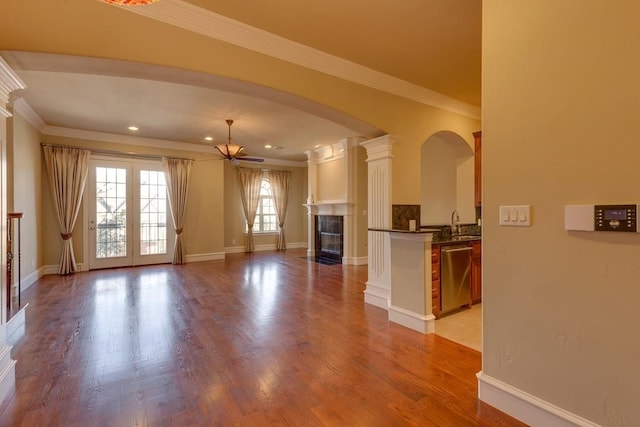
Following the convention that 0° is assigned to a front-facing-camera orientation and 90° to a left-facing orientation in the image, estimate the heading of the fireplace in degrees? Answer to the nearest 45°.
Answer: approximately 45°

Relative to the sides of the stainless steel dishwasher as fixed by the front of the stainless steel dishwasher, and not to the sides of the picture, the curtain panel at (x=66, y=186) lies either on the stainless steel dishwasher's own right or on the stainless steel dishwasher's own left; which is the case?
on the stainless steel dishwasher's own right

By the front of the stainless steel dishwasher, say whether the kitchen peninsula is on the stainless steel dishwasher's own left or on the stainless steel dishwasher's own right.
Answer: on the stainless steel dishwasher's own right

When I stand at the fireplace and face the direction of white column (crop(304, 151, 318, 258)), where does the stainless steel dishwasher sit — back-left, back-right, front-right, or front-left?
back-left

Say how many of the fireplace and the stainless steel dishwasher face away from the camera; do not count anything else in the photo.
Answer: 0

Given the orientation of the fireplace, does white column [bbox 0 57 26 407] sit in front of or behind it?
in front

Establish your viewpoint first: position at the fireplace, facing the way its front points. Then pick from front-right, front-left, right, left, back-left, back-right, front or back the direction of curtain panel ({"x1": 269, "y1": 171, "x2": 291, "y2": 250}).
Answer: right

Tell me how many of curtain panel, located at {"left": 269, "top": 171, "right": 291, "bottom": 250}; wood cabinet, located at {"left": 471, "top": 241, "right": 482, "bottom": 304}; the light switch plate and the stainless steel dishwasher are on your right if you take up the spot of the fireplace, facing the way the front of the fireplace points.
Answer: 1

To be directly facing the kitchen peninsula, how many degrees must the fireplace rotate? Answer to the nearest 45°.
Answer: approximately 45° to its left

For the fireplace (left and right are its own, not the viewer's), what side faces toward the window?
right
